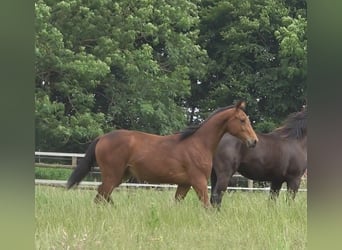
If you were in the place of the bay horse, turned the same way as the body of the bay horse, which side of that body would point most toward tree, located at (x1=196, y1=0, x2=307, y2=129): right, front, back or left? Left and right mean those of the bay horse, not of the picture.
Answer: left

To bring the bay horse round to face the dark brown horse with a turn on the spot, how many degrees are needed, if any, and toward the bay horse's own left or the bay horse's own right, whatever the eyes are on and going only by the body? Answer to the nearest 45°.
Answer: approximately 45° to the bay horse's own left

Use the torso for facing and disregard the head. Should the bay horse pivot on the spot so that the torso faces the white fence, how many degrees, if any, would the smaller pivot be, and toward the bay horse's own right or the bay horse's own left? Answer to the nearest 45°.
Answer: approximately 90° to the bay horse's own left

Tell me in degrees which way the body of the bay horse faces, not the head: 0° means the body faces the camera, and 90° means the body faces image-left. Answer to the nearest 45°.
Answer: approximately 270°

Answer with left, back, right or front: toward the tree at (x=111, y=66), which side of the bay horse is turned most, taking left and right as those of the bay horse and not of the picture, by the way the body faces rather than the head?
left

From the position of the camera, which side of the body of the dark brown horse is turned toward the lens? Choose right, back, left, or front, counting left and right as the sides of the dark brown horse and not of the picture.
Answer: right

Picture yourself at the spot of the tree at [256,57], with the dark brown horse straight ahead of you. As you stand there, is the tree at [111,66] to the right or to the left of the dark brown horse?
right
